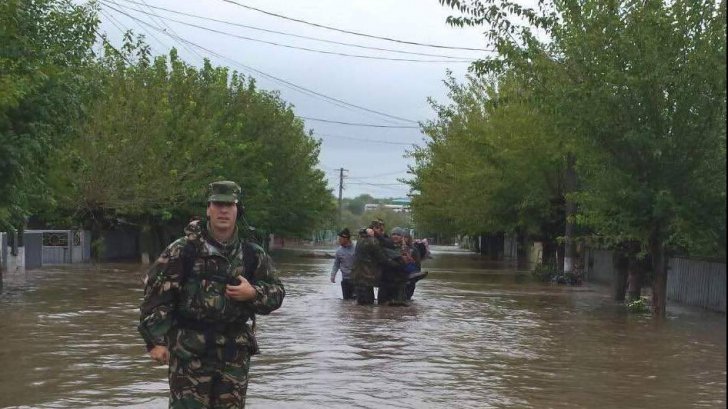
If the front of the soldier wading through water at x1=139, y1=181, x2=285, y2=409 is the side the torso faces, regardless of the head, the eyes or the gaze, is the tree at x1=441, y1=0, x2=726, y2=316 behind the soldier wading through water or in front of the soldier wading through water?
behind

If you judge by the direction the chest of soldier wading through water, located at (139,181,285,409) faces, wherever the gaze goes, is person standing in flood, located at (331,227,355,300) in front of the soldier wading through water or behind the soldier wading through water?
behind

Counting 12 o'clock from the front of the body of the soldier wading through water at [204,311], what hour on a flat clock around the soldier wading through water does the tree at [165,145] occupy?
The tree is roughly at 6 o'clock from the soldier wading through water.

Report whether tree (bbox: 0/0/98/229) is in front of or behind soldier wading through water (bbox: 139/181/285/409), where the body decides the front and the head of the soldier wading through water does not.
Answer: behind

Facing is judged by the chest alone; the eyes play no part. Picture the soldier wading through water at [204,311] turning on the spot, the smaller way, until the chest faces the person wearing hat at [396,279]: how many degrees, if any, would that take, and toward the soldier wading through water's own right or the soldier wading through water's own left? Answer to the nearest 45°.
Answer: approximately 180°

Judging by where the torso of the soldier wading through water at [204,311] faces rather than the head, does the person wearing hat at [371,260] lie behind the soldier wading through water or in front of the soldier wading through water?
behind

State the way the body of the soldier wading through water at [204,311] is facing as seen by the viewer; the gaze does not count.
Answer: toward the camera

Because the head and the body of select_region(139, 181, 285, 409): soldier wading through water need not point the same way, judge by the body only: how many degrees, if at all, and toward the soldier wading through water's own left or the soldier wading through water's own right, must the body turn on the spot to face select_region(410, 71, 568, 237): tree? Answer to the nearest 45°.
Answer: approximately 180°

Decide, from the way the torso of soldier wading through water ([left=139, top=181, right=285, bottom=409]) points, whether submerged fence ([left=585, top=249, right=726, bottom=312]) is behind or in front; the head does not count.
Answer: behind
